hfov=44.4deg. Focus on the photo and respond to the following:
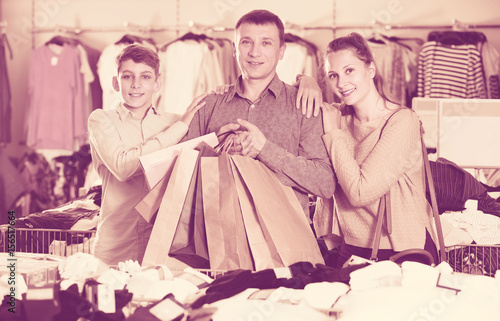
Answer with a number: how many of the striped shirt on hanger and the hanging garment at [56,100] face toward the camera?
2

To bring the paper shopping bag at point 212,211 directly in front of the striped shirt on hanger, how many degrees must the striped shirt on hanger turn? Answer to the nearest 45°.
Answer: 0° — it already faces it

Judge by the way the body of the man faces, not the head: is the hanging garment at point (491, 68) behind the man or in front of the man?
behind
